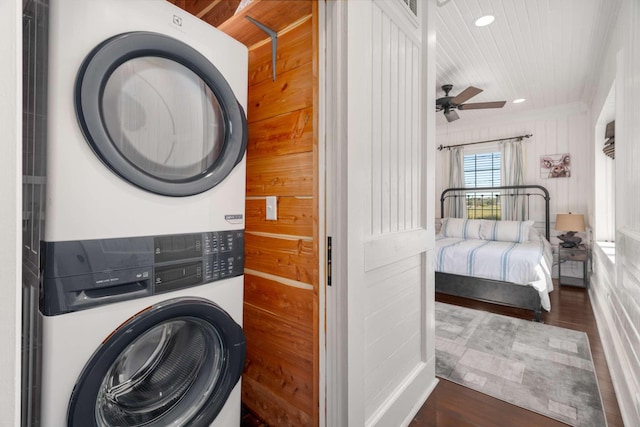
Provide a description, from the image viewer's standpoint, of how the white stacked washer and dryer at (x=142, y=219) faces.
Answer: facing the viewer and to the right of the viewer

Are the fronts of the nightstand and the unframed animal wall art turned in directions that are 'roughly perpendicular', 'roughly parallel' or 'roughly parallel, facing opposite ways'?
roughly parallel

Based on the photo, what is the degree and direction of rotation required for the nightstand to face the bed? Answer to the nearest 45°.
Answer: approximately 45° to its right

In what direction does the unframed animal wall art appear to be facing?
toward the camera

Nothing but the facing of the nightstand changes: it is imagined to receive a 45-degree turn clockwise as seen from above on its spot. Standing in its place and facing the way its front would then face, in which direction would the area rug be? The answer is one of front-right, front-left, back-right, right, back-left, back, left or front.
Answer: front-left

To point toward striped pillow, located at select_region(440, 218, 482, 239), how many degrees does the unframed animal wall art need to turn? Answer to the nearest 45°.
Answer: approximately 45° to its right

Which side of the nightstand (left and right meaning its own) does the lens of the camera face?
front

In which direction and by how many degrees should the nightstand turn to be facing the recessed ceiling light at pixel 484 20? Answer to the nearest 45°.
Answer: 0° — it already faces it

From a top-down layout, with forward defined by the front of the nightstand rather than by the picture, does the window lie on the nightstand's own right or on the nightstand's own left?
on the nightstand's own right

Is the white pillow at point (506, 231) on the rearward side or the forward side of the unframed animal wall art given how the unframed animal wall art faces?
on the forward side

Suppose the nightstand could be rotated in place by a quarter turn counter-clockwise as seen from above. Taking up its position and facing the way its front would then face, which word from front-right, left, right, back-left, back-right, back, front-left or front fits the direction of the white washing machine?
right

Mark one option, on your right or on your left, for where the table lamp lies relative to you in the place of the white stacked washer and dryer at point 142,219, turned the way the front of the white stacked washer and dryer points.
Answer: on your left

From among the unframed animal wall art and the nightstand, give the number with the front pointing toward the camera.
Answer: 2
